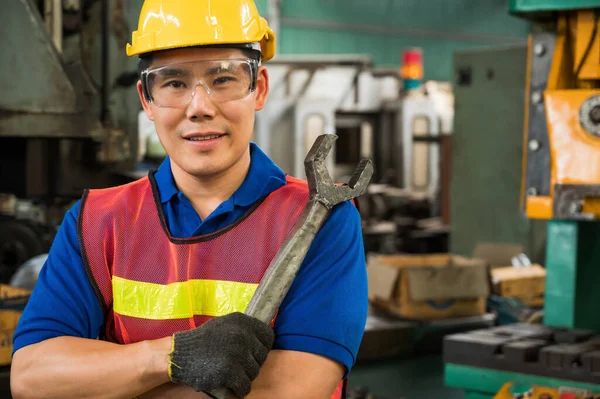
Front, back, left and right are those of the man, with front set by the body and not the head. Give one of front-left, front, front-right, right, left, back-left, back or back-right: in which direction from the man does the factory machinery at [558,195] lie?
back-left

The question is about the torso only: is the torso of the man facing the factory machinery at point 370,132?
no

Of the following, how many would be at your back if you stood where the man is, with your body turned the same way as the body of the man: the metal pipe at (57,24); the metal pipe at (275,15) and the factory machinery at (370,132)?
3

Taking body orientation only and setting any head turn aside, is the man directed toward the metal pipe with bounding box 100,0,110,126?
no

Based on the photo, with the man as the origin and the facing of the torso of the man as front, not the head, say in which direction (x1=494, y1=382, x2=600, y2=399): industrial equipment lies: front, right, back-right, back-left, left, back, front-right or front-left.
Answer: back-left

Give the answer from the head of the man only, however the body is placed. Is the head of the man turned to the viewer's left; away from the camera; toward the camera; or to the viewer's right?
toward the camera

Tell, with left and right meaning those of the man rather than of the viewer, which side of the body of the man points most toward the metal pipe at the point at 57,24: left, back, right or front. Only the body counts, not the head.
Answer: back

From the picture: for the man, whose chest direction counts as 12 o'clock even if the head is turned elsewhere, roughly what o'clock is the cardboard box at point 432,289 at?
The cardboard box is roughly at 7 o'clock from the man.

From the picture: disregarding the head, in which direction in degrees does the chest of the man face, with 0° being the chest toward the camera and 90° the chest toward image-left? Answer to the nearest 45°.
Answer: approximately 0°

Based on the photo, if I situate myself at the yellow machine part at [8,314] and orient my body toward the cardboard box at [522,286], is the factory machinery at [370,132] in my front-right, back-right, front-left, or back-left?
front-left

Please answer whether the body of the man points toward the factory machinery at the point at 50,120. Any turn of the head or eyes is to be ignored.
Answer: no

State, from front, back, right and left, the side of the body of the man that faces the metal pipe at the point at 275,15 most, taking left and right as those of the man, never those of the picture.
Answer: back

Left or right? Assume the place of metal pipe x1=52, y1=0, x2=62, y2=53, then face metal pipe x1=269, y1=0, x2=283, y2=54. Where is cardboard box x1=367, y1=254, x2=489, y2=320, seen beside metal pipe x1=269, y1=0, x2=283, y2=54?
right

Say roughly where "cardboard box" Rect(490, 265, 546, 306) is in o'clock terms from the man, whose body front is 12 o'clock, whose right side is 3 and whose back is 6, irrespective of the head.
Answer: The cardboard box is roughly at 7 o'clock from the man.
